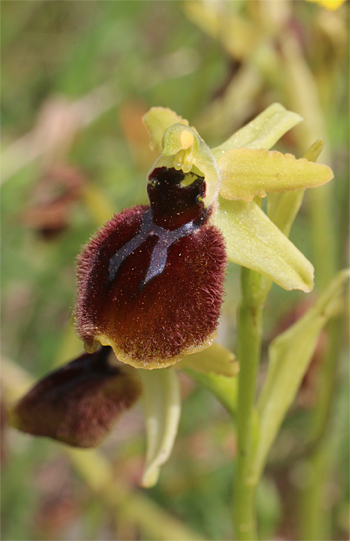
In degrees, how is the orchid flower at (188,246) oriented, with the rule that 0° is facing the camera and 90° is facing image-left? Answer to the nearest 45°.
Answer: approximately 45°
